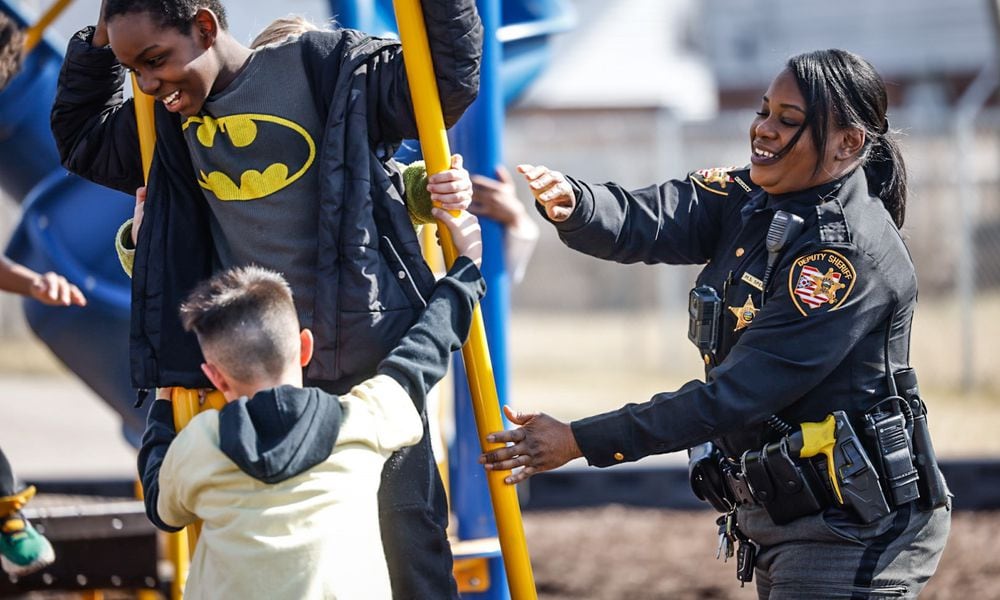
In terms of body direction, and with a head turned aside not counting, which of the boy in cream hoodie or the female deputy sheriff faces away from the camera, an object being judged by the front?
the boy in cream hoodie

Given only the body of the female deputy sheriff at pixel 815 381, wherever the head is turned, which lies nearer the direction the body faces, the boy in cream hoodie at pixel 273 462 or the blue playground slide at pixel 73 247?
the boy in cream hoodie

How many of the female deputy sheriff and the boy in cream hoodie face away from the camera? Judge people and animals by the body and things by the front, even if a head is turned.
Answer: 1

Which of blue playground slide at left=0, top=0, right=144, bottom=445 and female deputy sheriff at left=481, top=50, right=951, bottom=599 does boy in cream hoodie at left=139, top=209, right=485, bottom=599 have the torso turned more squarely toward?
the blue playground slide

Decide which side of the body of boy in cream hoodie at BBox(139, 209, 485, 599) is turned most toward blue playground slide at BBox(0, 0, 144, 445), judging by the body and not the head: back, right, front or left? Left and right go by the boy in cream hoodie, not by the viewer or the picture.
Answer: front

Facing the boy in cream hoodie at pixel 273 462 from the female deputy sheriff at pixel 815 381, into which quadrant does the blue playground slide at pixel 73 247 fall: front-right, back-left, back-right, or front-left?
front-right

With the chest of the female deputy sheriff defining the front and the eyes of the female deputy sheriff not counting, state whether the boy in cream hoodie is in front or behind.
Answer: in front

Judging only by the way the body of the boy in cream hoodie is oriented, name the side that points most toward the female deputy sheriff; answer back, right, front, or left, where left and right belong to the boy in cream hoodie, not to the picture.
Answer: right

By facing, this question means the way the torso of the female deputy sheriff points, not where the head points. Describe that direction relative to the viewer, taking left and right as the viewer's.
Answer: facing the viewer and to the left of the viewer

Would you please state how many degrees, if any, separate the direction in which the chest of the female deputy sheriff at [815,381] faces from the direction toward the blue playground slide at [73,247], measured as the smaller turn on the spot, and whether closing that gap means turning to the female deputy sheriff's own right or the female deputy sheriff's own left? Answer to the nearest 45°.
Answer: approximately 90° to the female deputy sheriff's own right

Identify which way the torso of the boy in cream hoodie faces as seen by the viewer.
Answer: away from the camera
